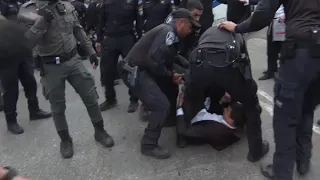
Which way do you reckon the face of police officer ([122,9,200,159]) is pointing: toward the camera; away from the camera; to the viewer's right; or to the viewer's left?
to the viewer's right

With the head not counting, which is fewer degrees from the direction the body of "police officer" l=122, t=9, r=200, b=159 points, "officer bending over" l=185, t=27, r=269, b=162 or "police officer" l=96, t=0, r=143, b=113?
the officer bending over

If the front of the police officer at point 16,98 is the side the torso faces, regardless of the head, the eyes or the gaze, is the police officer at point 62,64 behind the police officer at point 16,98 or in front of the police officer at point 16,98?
in front

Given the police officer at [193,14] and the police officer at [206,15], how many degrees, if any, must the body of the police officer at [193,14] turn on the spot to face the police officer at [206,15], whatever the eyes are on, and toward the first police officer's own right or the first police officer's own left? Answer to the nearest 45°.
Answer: approximately 135° to the first police officer's own left

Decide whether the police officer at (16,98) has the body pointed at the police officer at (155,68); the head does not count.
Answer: yes

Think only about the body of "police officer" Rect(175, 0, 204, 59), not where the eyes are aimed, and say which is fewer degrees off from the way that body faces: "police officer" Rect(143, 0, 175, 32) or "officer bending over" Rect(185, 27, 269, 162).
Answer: the officer bending over

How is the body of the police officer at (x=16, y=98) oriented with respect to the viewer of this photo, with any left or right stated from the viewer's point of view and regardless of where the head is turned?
facing the viewer and to the right of the viewer

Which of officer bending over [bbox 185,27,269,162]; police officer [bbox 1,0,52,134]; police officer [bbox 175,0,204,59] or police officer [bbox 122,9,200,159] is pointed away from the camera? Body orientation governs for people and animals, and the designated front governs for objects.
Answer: the officer bending over

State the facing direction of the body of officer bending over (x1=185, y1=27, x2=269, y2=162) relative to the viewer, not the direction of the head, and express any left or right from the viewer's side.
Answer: facing away from the viewer

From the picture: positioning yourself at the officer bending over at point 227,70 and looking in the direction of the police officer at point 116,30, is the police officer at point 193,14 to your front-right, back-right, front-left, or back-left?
front-right

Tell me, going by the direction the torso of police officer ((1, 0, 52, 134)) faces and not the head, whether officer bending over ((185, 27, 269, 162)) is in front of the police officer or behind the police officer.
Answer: in front
